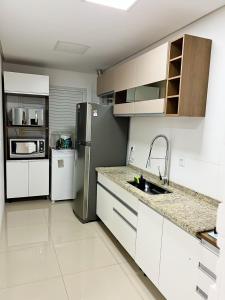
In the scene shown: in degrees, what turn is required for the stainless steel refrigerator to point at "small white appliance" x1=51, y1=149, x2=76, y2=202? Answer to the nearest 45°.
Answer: approximately 45° to its right

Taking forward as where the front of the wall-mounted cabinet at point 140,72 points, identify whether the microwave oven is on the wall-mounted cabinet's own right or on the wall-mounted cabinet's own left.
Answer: on the wall-mounted cabinet's own right

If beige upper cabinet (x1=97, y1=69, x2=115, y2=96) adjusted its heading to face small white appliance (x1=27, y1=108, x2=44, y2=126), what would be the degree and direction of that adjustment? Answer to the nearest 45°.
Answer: approximately 45° to its right

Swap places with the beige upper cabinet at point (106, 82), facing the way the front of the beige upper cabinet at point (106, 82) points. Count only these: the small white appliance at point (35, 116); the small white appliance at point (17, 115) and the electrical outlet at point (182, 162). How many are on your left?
1

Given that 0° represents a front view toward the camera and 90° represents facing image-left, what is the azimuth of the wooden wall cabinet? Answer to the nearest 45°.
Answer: approximately 45°

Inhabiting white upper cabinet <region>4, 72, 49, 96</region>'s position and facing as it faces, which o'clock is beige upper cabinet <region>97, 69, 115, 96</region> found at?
beige upper cabinet <region>97, 69, 115, 96</region> is roughly at 10 o'clock from white upper cabinet <region>4, 72, 49, 96</region>.
